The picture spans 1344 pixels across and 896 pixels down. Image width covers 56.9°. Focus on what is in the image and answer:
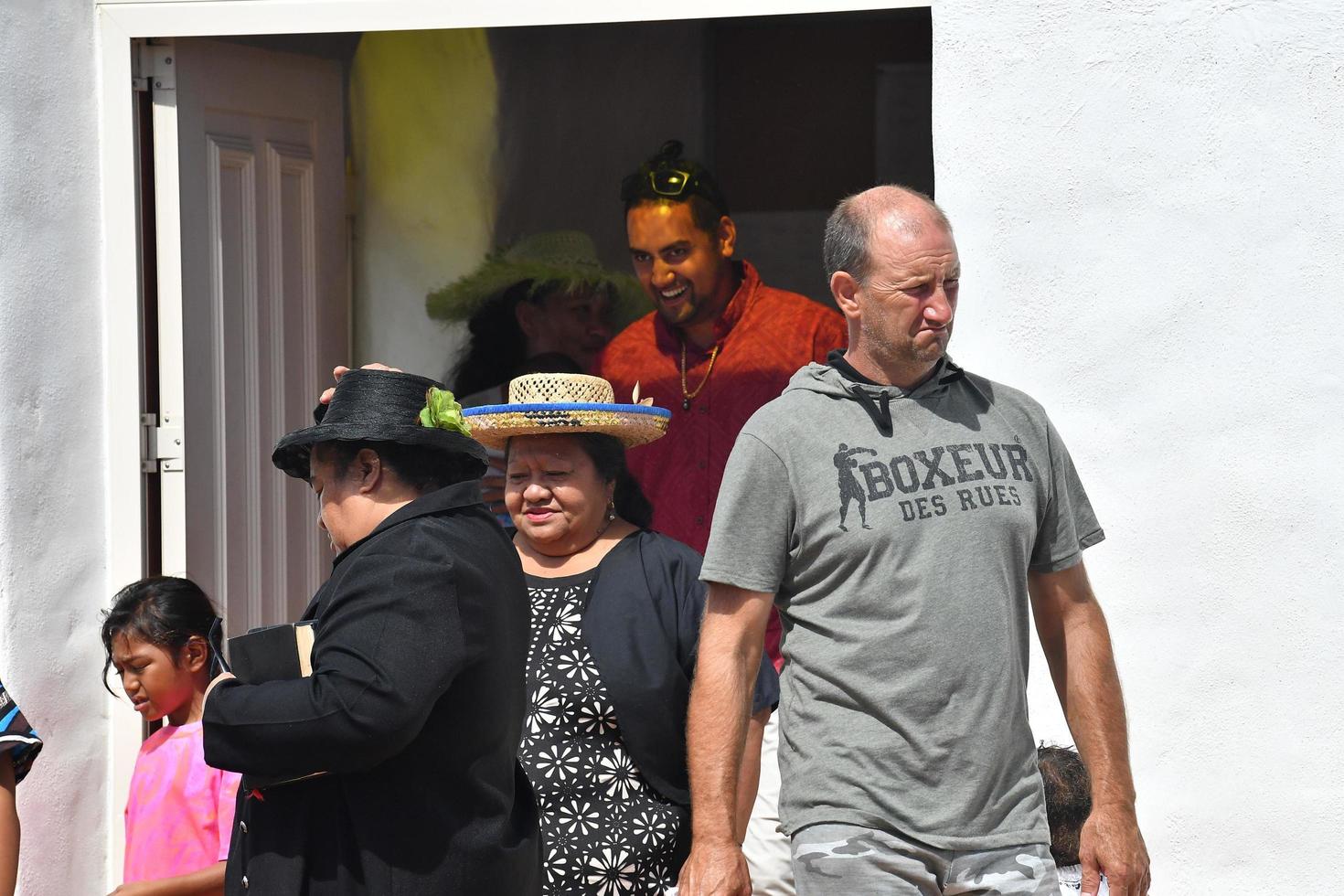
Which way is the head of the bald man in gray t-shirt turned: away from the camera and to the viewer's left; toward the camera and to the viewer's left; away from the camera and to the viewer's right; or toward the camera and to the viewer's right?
toward the camera and to the viewer's right

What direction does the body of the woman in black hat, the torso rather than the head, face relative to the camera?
to the viewer's left

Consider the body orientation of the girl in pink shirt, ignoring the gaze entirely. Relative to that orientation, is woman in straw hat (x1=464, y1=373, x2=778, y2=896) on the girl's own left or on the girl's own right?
on the girl's own left

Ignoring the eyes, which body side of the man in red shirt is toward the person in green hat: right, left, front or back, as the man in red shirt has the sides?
right

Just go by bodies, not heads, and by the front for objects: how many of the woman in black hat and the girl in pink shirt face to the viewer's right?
0

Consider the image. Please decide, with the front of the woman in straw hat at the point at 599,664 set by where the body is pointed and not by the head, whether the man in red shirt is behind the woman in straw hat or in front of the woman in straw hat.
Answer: behind

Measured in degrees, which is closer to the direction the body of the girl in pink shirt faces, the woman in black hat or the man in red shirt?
the woman in black hat

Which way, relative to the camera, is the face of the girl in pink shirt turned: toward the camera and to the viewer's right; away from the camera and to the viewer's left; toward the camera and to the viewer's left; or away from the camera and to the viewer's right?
toward the camera and to the viewer's left

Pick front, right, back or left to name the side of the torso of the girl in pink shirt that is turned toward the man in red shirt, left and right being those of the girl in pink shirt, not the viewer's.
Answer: back

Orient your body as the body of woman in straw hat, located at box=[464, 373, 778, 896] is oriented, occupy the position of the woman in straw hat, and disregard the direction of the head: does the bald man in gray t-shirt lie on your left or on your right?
on your left

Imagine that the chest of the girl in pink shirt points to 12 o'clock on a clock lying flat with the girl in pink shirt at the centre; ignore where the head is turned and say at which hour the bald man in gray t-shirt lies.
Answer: The bald man in gray t-shirt is roughly at 9 o'clock from the girl in pink shirt.

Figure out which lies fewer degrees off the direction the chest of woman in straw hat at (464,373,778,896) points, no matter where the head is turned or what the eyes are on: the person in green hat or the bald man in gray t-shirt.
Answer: the bald man in gray t-shirt
